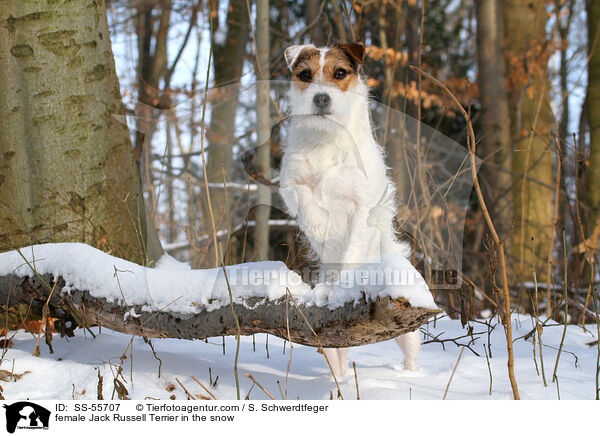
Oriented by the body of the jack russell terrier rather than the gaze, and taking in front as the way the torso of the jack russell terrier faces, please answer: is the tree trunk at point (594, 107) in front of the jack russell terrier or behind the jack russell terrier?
behind

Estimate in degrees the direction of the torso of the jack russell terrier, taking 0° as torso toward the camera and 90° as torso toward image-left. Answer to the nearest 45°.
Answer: approximately 0°

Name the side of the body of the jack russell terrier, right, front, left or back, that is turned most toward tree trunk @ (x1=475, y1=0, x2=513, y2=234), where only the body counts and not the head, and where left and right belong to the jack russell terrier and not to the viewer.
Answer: back

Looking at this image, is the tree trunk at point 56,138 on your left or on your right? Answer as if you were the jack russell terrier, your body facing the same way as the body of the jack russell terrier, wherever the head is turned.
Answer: on your right

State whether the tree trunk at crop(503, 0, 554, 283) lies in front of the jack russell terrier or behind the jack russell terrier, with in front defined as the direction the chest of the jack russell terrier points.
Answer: behind
